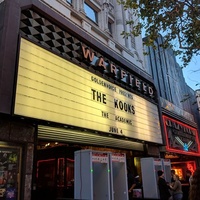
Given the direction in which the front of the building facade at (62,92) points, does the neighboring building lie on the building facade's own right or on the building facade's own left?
on the building facade's own left

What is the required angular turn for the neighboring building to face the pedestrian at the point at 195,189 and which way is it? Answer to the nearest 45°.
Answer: approximately 45° to its right

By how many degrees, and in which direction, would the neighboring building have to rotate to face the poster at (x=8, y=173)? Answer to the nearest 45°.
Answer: approximately 45° to its right

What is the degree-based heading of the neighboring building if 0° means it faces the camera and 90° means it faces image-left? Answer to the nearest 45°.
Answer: approximately 315°

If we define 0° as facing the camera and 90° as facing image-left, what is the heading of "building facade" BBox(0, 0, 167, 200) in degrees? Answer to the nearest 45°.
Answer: approximately 315°

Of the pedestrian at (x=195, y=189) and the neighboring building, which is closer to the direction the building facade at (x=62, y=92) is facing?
the pedestrian
